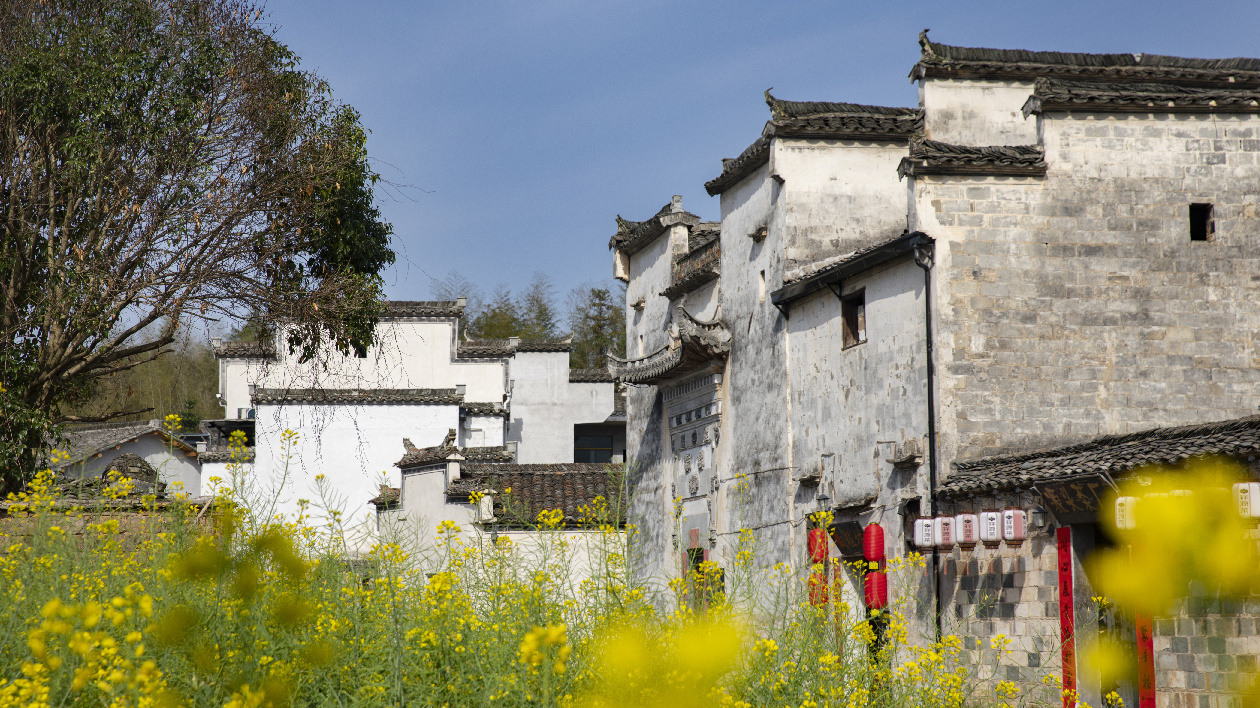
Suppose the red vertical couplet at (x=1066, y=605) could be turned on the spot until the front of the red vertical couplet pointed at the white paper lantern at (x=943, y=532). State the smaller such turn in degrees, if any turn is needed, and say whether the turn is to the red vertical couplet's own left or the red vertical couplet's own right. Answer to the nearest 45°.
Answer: approximately 135° to the red vertical couplet's own right

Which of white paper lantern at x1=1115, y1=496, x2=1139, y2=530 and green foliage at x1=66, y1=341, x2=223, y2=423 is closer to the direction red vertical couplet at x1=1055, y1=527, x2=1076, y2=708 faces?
the white paper lantern

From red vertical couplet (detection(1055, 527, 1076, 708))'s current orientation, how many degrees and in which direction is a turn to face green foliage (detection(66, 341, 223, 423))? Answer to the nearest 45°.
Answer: approximately 135° to its right

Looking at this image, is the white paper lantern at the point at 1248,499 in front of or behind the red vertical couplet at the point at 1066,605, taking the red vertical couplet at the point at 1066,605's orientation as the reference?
in front

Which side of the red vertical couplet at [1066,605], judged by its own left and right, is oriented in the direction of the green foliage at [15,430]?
right

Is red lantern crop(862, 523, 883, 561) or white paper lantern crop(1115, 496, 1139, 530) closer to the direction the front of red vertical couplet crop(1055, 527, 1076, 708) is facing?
the white paper lantern

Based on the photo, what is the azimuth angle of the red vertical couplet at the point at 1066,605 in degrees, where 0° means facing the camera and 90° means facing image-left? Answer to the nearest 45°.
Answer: approximately 0°

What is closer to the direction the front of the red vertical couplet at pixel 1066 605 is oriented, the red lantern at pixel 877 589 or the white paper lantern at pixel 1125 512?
the white paper lantern
